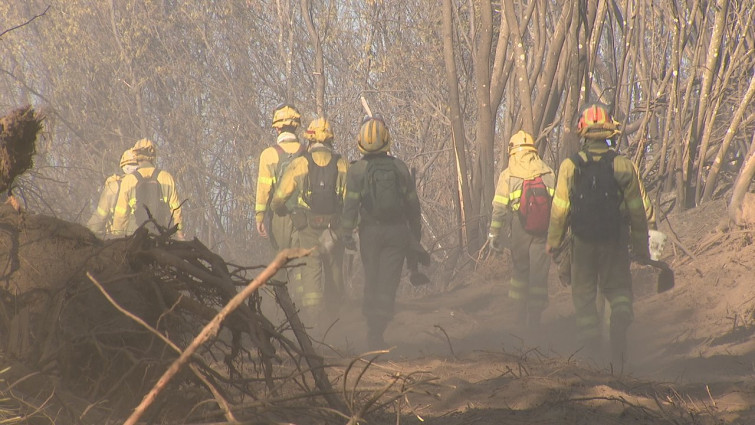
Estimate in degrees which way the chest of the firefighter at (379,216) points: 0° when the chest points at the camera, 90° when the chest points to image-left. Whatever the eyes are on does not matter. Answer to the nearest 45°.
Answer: approximately 180°

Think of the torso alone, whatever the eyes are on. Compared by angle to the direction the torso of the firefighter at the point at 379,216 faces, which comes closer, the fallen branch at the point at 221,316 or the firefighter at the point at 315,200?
the firefighter

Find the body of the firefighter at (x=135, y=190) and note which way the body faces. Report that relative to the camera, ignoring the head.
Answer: away from the camera

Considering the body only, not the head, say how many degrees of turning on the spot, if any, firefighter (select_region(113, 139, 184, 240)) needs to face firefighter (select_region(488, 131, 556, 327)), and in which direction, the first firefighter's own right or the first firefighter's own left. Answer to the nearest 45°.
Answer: approximately 135° to the first firefighter's own right

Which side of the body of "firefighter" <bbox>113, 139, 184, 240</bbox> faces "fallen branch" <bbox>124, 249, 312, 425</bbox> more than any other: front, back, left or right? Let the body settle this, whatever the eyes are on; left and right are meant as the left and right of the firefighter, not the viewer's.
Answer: back

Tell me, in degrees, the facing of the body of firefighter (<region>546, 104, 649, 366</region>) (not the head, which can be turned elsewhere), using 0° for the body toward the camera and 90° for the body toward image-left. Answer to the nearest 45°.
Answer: approximately 180°

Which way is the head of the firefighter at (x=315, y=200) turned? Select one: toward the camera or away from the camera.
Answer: away from the camera

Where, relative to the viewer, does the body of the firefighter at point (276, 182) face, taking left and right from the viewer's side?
facing away from the viewer

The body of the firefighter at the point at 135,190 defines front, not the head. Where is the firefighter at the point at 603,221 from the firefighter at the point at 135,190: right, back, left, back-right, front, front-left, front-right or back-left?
back-right

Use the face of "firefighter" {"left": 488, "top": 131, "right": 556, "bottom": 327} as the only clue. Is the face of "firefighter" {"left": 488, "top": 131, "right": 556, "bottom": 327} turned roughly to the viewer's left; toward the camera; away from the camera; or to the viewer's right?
away from the camera
